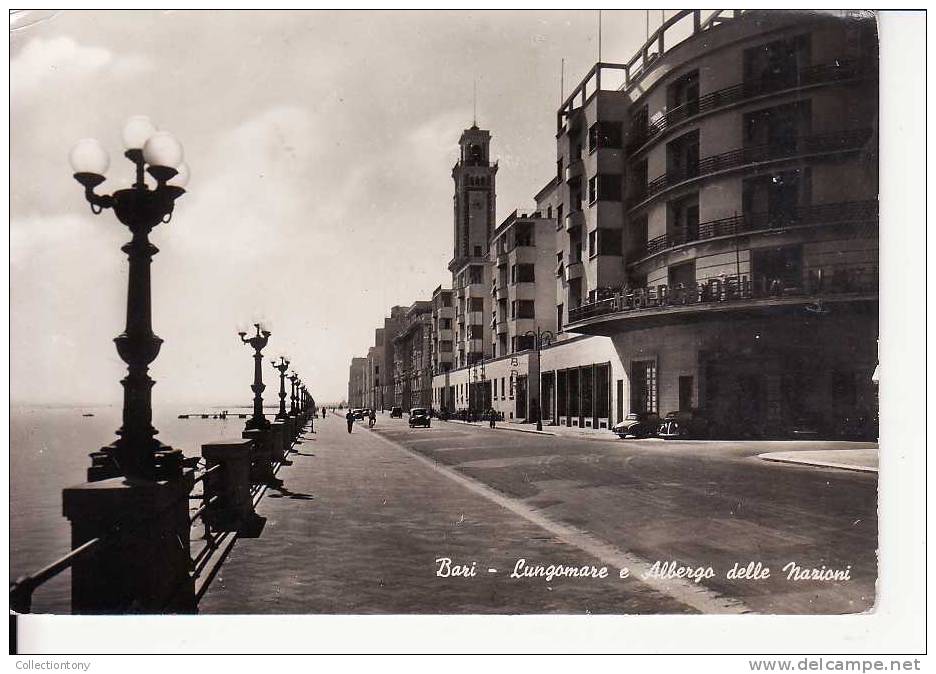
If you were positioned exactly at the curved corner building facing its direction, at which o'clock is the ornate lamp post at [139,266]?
The ornate lamp post is roughly at 11 o'clock from the curved corner building.

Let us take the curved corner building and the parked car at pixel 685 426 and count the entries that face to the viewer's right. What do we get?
0

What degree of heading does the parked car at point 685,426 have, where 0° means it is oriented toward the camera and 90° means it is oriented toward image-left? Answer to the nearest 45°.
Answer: approximately 45°

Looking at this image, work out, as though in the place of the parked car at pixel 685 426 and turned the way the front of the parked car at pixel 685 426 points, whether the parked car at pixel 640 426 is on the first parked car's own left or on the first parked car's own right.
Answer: on the first parked car's own right

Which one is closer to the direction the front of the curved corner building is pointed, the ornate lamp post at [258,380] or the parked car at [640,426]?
the ornate lamp post

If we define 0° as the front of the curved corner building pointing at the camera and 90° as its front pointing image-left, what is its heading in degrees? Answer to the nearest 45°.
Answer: approximately 45°

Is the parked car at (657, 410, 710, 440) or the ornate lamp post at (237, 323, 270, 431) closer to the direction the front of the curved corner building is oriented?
the ornate lamp post

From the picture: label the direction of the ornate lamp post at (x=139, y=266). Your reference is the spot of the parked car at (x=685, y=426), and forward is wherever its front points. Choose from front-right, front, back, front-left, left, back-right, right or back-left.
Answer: front-left

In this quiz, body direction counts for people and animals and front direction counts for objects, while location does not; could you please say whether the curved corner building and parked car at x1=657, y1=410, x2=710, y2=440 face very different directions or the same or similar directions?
same or similar directions
